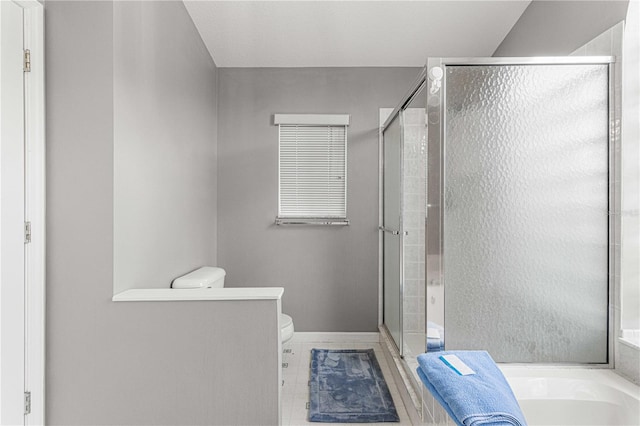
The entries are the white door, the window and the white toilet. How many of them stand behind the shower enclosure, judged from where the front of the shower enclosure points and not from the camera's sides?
0

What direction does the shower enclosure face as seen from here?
to the viewer's left

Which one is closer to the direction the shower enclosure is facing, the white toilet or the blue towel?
the white toilet

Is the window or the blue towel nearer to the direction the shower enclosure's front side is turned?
the window

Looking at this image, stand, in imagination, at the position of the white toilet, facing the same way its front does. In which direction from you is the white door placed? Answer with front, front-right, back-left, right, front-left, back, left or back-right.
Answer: back-right

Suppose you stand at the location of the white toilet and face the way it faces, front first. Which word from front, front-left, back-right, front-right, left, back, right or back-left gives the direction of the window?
front-left

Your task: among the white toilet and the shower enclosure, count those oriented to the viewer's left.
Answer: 1

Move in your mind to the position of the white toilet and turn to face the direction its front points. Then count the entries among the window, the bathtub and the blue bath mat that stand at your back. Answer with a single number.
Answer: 0

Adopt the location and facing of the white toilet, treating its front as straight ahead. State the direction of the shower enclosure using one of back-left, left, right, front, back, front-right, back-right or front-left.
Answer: front-right

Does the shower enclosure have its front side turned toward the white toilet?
yes

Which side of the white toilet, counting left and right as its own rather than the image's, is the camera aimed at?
right

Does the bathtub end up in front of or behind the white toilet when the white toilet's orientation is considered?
in front

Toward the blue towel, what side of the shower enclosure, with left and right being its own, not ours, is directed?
left

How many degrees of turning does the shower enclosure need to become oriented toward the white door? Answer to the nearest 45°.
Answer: approximately 45° to its left
